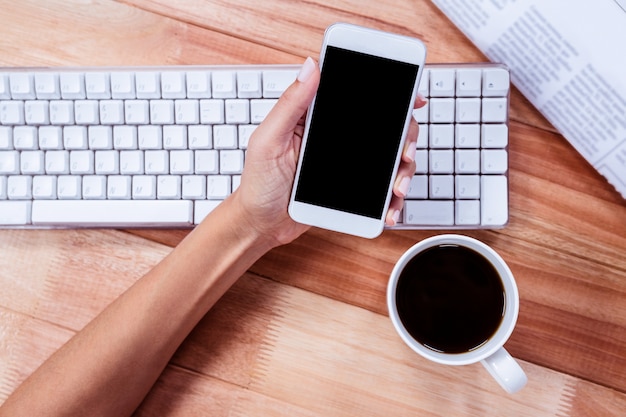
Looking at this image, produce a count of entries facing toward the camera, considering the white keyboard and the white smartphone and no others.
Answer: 2

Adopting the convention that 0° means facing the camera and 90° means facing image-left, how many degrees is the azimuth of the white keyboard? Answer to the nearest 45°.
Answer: approximately 0°
